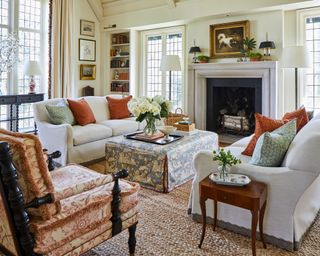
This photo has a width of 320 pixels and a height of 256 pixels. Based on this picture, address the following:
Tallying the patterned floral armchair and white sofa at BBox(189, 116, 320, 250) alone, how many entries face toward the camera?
0

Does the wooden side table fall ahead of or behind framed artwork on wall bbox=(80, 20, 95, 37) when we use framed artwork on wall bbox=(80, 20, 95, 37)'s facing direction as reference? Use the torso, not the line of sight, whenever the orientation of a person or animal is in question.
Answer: ahead

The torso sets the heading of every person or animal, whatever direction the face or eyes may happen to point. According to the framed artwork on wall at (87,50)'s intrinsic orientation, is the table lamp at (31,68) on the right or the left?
on its right

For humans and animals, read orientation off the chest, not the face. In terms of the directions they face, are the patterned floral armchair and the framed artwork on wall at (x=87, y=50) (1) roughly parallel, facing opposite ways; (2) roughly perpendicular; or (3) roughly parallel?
roughly perpendicular

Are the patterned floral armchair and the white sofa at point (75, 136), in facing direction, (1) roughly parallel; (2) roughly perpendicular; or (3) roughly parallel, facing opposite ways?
roughly perpendicular

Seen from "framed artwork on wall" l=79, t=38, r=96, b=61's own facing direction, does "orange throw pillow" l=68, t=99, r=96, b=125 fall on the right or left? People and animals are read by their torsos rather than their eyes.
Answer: on its right

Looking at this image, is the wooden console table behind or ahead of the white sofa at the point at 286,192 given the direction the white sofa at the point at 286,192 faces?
ahead

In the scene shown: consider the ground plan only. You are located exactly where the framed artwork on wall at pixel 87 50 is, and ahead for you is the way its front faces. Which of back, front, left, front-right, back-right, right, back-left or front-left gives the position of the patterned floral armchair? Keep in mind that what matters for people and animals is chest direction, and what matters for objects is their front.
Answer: front-right

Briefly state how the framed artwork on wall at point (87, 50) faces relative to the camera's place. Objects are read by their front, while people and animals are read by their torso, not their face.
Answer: facing the viewer and to the right of the viewer

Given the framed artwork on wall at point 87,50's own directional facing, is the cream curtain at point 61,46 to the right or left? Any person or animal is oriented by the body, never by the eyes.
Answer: on its right

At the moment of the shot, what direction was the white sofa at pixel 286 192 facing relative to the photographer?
facing away from the viewer and to the left of the viewer

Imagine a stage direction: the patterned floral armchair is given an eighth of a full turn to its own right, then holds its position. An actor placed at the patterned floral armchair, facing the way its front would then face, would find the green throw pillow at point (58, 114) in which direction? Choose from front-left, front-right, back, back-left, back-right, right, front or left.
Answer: left

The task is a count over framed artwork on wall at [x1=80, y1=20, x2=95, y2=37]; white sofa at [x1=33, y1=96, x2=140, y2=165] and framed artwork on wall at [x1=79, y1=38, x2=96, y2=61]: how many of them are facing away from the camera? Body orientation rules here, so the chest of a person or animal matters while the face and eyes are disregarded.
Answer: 0
